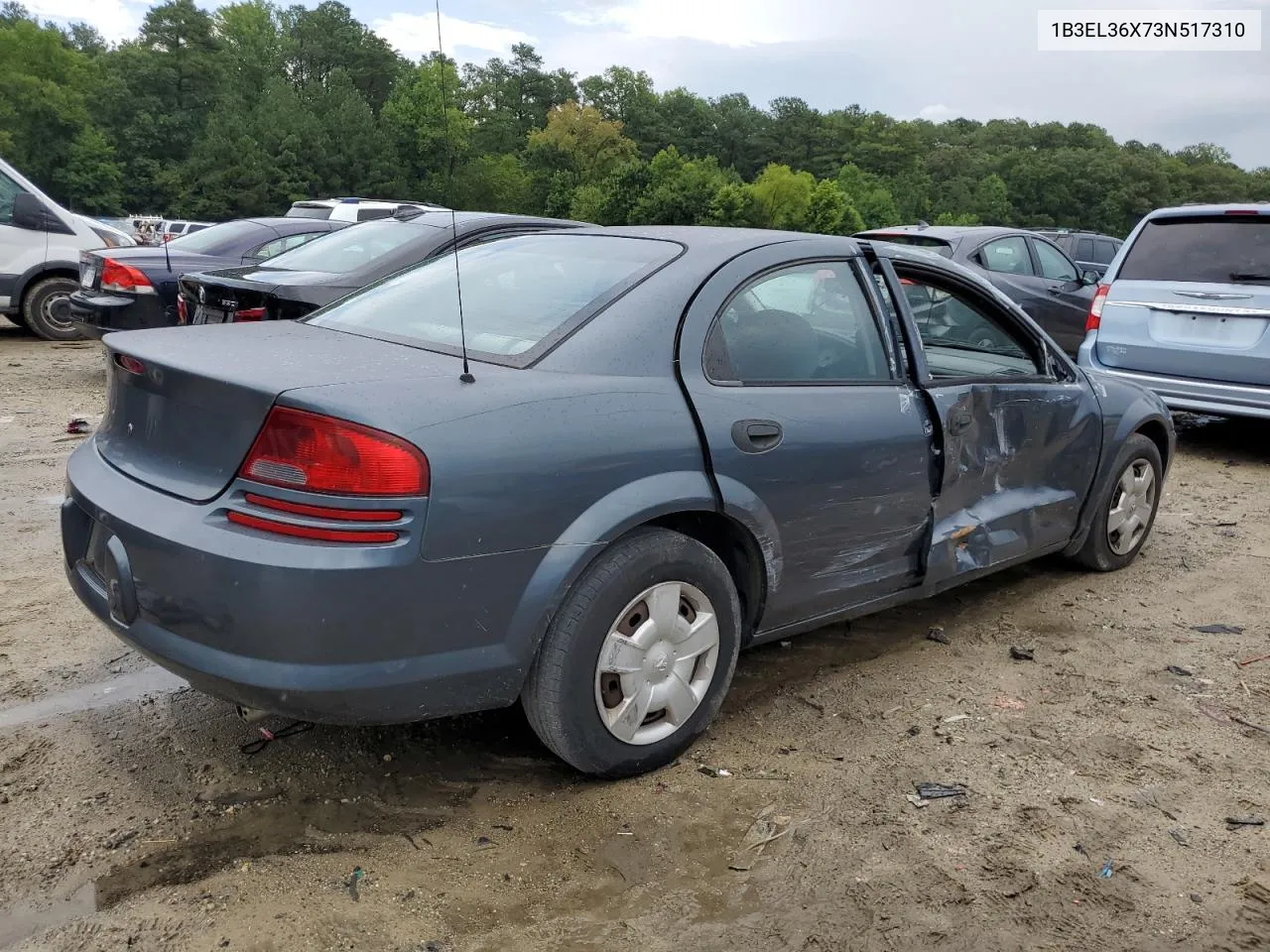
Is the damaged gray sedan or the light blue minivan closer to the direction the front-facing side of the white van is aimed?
the light blue minivan

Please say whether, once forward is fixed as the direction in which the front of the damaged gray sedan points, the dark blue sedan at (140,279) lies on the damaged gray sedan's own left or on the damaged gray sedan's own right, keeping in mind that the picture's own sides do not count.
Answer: on the damaged gray sedan's own left

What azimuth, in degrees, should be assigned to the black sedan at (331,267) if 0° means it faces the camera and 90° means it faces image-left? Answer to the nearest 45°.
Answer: approximately 225°

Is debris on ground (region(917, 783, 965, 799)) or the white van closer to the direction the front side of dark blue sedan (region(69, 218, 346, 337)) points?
the white van

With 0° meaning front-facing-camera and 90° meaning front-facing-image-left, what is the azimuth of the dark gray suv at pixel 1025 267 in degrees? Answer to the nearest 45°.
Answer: approximately 225°

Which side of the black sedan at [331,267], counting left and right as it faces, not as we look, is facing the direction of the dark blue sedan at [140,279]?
left

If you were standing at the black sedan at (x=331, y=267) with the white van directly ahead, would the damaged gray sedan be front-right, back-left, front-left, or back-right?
back-left

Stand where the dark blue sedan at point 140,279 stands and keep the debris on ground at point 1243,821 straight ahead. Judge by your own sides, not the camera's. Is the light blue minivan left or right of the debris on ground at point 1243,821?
left

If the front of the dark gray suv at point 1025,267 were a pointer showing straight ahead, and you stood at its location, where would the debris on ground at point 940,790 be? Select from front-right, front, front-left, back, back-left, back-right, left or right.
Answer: back-right

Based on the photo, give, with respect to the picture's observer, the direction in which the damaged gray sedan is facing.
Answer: facing away from the viewer and to the right of the viewer

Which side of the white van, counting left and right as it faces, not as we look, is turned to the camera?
right
